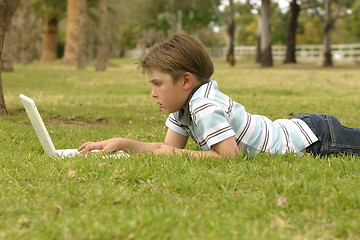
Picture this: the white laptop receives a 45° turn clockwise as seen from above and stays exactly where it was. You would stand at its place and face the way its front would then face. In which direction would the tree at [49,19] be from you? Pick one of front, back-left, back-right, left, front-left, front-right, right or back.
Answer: back-left

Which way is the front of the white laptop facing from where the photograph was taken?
facing to the right of the viewer

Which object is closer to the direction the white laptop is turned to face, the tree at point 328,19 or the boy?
the boy

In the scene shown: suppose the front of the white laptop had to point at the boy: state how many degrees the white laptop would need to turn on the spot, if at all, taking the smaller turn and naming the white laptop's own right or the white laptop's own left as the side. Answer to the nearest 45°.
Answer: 0° — it already faces them

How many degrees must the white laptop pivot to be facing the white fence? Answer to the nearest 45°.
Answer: approximately 45° to its left

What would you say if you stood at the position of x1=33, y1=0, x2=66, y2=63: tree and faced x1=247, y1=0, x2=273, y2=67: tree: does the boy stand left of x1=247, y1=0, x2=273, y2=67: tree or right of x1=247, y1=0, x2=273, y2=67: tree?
right

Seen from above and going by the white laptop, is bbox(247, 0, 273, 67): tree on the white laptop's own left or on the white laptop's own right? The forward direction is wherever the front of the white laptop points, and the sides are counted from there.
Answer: on the white laptop's own left

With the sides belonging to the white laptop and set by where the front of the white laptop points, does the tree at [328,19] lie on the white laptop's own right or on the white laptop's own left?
on the white laptop's own left
